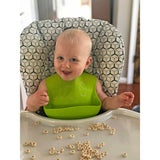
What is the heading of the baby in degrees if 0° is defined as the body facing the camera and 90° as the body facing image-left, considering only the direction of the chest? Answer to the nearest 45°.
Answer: approximately 0°
